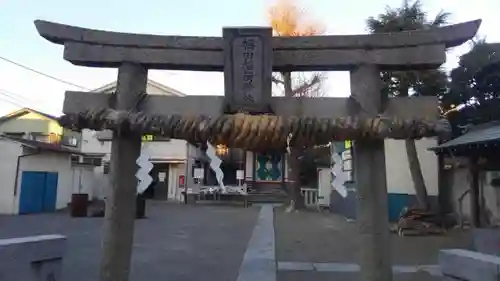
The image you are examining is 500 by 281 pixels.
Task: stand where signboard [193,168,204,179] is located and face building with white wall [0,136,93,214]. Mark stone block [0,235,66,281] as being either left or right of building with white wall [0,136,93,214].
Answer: left

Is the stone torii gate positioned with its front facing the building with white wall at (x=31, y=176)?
no

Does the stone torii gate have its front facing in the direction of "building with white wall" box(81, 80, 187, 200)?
no

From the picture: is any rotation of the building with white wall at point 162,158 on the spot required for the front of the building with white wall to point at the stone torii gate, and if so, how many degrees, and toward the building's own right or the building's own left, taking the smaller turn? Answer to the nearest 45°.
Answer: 0° — it already faces it

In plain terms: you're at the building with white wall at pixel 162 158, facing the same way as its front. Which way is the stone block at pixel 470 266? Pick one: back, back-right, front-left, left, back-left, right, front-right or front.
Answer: front

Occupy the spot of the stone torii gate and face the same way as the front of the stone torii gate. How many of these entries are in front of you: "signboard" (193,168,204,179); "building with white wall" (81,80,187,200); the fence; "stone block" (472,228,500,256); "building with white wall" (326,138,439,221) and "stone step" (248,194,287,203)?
0

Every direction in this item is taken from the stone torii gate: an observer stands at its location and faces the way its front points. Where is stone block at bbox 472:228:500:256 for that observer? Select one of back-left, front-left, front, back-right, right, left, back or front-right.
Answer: back-left

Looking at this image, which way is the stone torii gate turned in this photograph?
toward the camera

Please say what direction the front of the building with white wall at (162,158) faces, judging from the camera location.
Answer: facing the viewer

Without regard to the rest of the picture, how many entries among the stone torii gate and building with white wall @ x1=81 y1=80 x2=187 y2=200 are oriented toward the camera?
2

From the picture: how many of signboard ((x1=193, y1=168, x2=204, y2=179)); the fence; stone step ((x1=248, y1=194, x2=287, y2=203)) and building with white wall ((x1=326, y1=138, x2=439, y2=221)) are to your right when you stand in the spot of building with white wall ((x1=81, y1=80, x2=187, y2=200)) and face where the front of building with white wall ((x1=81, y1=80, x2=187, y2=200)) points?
0

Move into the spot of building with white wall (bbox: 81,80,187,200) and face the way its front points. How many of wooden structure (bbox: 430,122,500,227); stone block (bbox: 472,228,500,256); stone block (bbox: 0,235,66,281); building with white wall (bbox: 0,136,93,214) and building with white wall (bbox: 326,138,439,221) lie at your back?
0

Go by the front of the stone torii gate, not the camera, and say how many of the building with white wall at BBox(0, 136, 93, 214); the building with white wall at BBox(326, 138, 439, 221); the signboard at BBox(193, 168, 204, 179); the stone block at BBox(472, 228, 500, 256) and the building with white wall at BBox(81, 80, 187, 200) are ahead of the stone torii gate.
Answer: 0

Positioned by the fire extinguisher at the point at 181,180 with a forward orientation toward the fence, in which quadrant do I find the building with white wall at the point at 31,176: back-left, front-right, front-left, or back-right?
back-right

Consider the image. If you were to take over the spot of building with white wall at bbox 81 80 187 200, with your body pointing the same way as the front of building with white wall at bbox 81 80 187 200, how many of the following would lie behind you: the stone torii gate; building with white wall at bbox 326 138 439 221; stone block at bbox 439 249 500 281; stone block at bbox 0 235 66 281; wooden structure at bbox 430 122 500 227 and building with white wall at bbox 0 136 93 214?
0

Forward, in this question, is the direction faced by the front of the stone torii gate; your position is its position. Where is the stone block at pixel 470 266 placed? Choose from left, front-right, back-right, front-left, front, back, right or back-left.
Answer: left

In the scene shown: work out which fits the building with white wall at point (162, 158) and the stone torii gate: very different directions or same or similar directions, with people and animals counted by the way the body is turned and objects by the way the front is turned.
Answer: same or similar directions

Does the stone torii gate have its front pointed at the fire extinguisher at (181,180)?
no

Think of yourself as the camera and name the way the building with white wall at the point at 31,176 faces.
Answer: facing the viewer and to the right of the viewer
